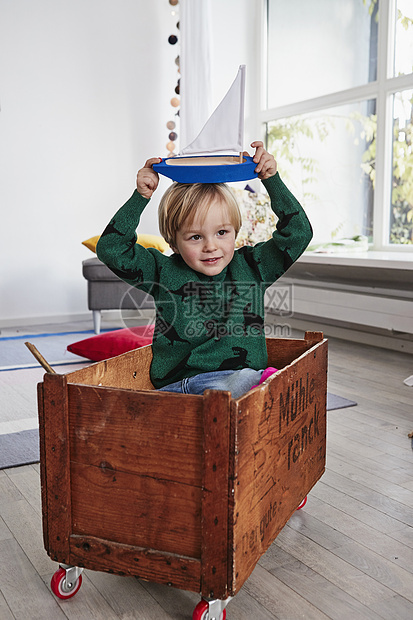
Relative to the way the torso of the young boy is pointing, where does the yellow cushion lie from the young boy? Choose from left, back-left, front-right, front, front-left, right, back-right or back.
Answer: back

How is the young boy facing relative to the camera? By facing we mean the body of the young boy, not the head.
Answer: toward the camera

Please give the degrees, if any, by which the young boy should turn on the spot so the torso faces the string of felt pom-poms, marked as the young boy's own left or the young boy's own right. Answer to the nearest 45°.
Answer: approximately 180°

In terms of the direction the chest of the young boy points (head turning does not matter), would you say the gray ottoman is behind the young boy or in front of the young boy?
behind

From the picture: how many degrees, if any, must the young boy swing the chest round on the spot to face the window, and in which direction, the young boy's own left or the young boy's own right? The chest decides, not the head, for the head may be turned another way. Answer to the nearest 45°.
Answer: approximately 180°
